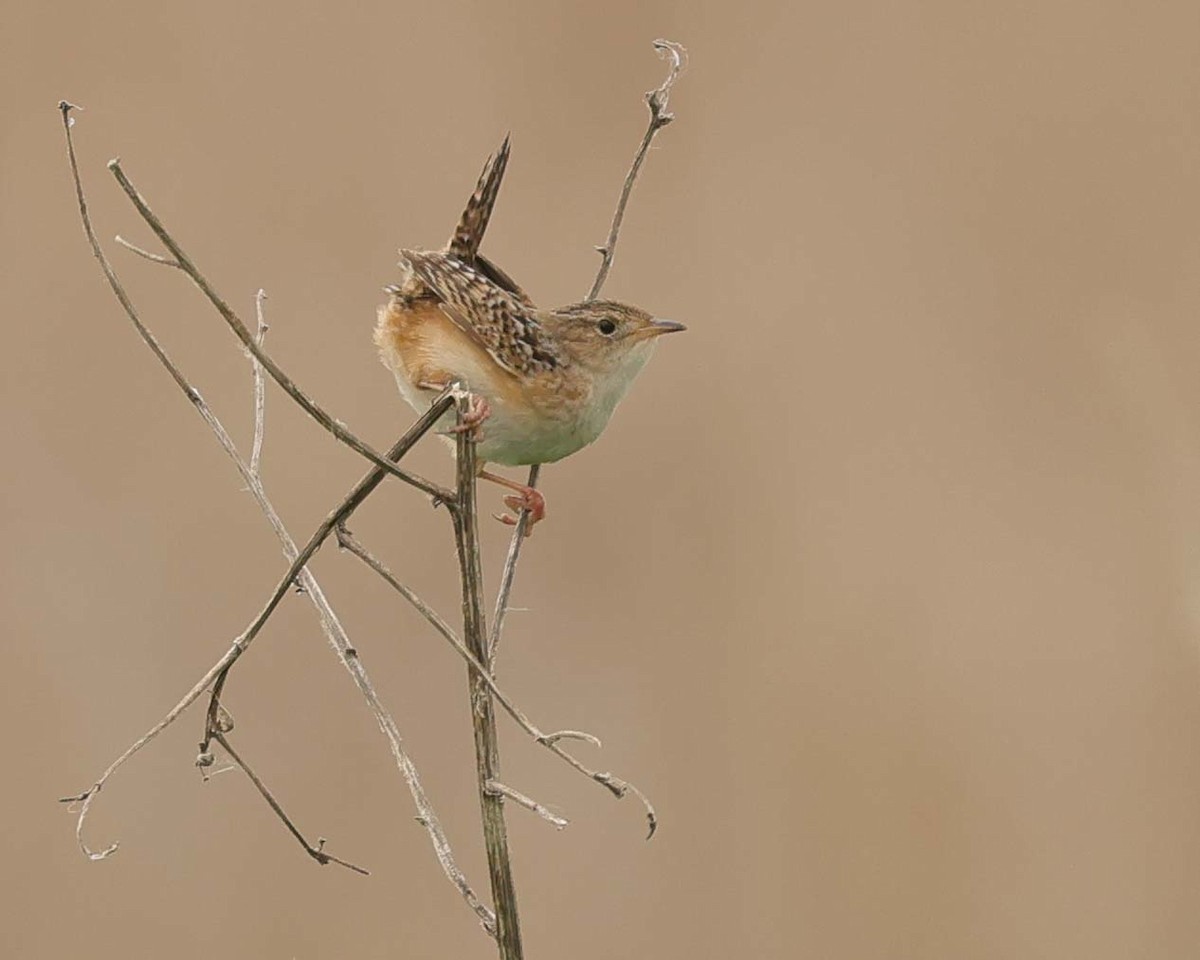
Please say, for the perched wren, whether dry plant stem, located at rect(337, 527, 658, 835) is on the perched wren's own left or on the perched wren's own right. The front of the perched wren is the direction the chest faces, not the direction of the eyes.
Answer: on the perched wren's own right

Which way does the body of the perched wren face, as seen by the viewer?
to the viewer's right

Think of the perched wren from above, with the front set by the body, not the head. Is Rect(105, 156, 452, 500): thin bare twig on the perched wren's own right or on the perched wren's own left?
on the perched wren's own right
